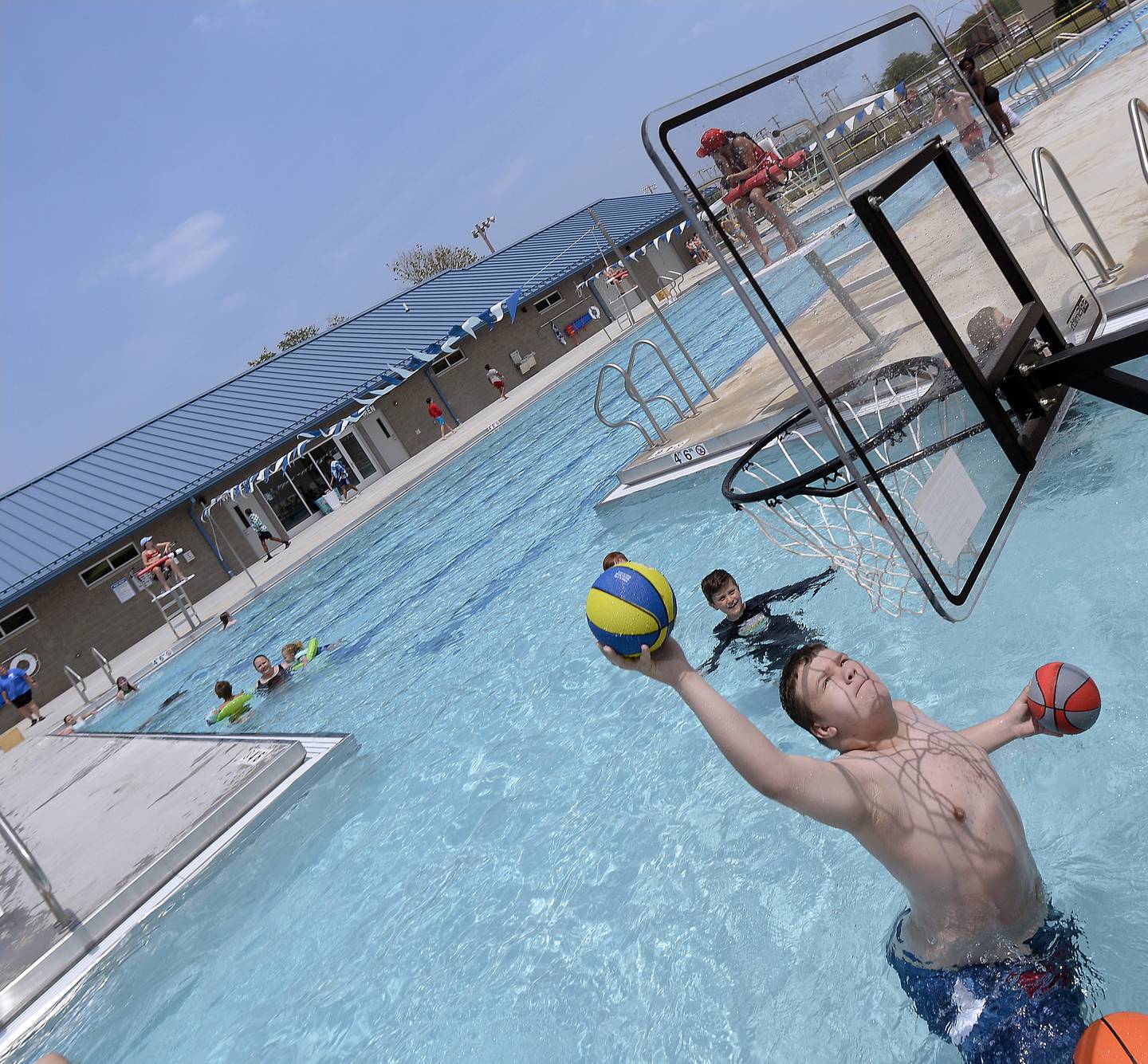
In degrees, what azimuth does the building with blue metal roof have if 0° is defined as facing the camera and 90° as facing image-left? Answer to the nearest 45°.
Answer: approximately 315°

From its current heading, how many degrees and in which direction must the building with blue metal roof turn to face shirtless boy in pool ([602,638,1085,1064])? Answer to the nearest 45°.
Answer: approximately 45° to its right

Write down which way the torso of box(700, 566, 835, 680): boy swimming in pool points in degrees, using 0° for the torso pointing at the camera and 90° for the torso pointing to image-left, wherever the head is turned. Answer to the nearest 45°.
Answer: approximately 0°

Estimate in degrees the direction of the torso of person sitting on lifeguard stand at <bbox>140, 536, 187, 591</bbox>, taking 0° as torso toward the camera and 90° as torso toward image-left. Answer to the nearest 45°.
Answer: approximately 315°

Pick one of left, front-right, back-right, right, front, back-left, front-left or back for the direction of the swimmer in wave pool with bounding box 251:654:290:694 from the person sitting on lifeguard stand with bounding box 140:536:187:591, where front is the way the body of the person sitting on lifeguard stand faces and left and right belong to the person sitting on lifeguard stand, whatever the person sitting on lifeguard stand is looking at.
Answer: front-right

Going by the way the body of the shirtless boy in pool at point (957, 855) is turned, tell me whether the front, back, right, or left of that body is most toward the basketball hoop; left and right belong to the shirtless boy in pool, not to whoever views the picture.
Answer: left

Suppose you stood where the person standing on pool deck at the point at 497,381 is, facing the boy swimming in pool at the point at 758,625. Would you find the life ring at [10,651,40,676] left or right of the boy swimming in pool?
right

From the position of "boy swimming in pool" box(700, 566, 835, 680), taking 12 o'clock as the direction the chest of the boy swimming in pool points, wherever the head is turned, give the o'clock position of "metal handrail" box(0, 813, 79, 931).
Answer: The metal handrail is roughly at 3 o'clock from the boy swimming in pool.
